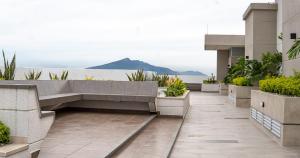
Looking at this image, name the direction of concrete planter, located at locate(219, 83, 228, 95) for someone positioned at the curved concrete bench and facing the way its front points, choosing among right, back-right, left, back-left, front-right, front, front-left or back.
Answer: back-left

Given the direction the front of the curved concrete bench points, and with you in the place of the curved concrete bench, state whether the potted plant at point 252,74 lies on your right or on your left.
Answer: on your left

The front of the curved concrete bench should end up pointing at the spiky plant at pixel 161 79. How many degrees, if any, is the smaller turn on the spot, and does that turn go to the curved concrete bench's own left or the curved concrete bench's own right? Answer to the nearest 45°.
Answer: approximately 135° to the curved concrete bench's own left

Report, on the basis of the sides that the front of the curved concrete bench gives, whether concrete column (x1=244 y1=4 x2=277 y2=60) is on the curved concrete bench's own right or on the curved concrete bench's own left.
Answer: on the curved concrete bench's own left

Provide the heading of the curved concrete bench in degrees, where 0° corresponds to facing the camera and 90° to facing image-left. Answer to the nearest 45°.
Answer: approximately 0°

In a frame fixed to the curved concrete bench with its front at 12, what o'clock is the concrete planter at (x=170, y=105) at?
The concrete planter is roughly at 10 o'clock from the curved concrete bench.

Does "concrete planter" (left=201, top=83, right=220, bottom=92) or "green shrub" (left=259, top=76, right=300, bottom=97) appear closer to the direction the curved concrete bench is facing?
the green shrub

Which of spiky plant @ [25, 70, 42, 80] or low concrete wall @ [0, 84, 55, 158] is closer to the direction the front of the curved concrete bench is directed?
the low concrete wall

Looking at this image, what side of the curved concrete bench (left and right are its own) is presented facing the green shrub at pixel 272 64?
left
